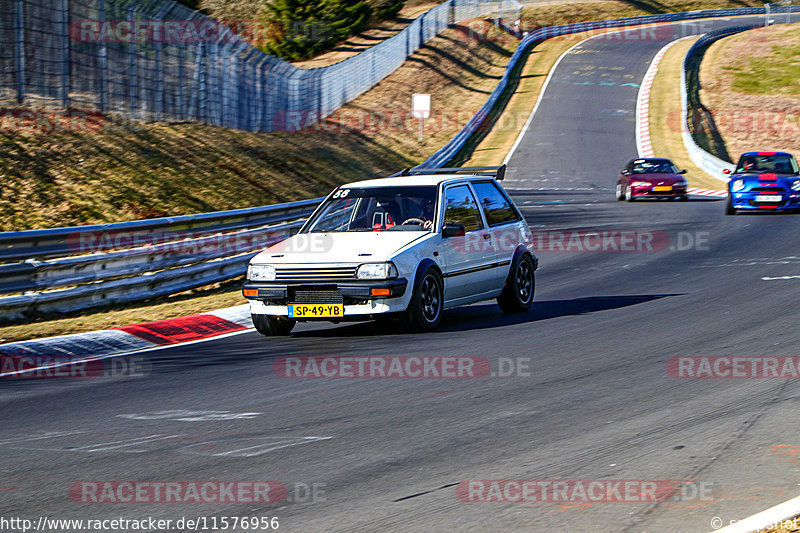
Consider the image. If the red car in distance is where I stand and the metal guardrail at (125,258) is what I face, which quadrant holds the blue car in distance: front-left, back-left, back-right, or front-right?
front-left

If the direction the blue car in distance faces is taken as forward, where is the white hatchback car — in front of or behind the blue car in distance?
in front

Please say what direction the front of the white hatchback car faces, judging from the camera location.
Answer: facing the viewer and to the left of the viewer

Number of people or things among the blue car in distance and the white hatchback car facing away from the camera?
0

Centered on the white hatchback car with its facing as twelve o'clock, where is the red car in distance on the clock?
The red car in distance is roughly at 5 o'clock from the white hatchback car.

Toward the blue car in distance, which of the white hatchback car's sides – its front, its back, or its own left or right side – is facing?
back

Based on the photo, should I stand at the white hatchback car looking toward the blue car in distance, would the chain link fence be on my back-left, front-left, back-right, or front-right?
front-left

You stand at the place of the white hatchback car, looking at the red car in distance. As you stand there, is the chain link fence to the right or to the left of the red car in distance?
left

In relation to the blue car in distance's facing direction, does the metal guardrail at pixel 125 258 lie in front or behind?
in front

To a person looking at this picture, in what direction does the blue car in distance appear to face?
facing the viewer

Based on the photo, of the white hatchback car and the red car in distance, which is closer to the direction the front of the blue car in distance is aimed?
the white hatchback car
